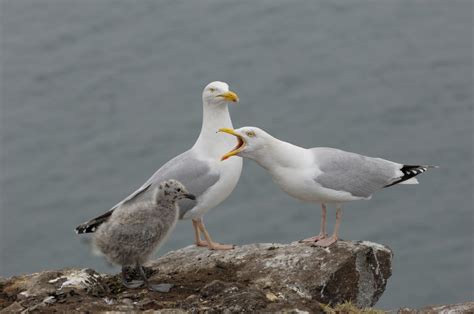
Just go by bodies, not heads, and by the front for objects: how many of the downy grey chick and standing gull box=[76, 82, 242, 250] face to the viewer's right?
2

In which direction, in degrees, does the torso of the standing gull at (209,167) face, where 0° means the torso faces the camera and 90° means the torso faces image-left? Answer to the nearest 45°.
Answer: approximately 270°

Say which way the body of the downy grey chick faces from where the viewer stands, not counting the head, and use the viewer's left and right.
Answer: facing to the right of the viewer

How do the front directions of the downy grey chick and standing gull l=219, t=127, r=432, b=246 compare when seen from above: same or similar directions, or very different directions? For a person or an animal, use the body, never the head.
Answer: very different directions

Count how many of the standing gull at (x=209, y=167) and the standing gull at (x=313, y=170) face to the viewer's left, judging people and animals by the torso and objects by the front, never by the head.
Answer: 1

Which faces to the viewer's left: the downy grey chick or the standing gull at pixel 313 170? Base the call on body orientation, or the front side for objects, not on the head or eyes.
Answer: the standing gull

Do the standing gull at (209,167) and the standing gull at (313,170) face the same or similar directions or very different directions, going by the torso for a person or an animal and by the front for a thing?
very different directions

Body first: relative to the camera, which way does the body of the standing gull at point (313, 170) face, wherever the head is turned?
to the viewer's left
